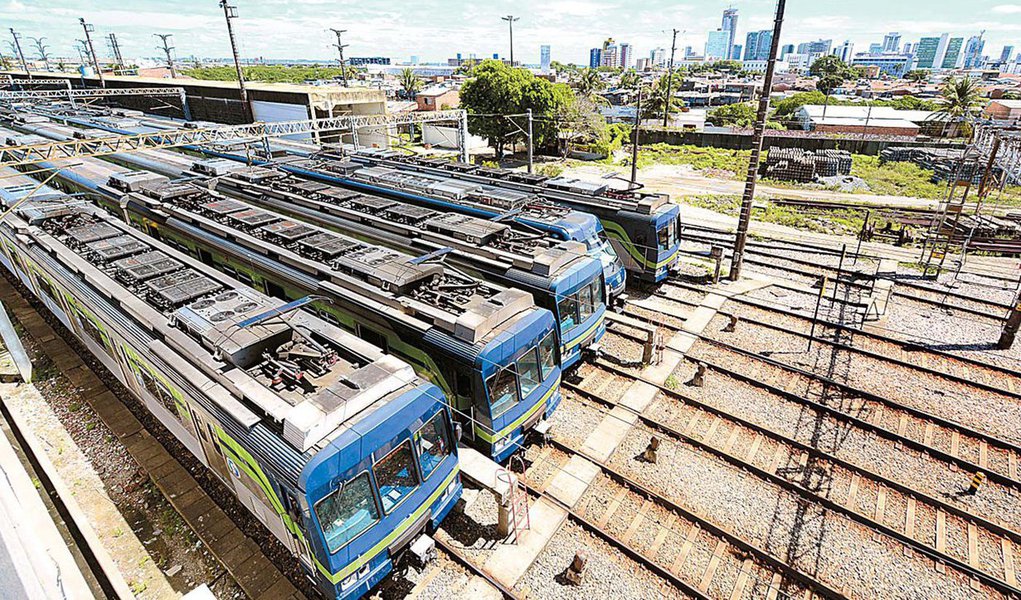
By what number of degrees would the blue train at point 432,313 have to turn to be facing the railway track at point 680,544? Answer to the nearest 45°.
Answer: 0° — it already faces it

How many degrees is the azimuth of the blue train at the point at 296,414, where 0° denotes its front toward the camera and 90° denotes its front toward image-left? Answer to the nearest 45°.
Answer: approximately 315°

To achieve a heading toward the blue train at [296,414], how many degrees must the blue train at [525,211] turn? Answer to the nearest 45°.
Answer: approximately 90° to its right

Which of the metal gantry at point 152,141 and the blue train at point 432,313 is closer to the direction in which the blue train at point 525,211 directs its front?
the blue train

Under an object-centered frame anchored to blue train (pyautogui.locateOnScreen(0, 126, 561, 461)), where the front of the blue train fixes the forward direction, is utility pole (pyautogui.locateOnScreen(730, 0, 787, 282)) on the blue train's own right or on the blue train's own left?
on the blue train's own left

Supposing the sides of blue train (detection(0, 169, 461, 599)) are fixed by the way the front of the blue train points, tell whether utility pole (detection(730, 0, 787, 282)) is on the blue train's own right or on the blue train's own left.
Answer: on the blue train's own left

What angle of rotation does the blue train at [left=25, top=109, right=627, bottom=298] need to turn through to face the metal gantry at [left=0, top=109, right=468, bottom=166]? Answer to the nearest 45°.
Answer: approximately 180°

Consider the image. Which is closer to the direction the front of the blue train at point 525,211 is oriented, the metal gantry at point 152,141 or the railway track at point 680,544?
the railway track

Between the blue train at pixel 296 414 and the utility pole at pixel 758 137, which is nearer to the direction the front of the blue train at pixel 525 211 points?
the utility pole

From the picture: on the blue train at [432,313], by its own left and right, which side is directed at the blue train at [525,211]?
left

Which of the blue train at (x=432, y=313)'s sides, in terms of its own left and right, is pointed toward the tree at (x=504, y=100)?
left
